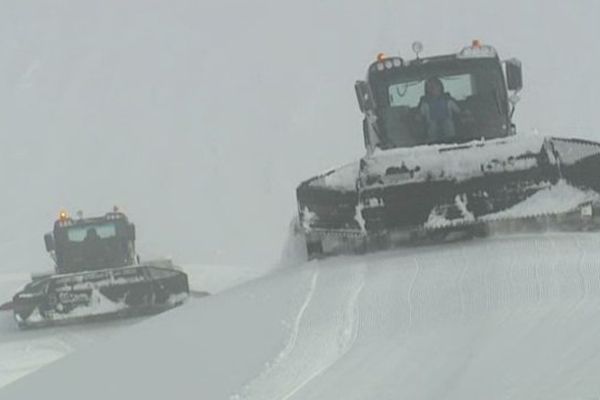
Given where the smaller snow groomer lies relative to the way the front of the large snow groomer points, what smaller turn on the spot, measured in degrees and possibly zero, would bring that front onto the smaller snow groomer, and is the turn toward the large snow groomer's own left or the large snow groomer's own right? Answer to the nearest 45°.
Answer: approximately 135° to the large snow groomer's own right

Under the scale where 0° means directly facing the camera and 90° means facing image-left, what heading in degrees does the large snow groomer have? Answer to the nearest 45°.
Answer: approximately 0°

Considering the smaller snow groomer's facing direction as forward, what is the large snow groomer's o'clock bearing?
The large snow groomer is roughly at 11 o'clock from the smaller snow groomer.

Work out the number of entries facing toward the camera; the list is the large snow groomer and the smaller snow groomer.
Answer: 2

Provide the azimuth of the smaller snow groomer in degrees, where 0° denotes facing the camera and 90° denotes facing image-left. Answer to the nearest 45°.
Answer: approximately 0°
